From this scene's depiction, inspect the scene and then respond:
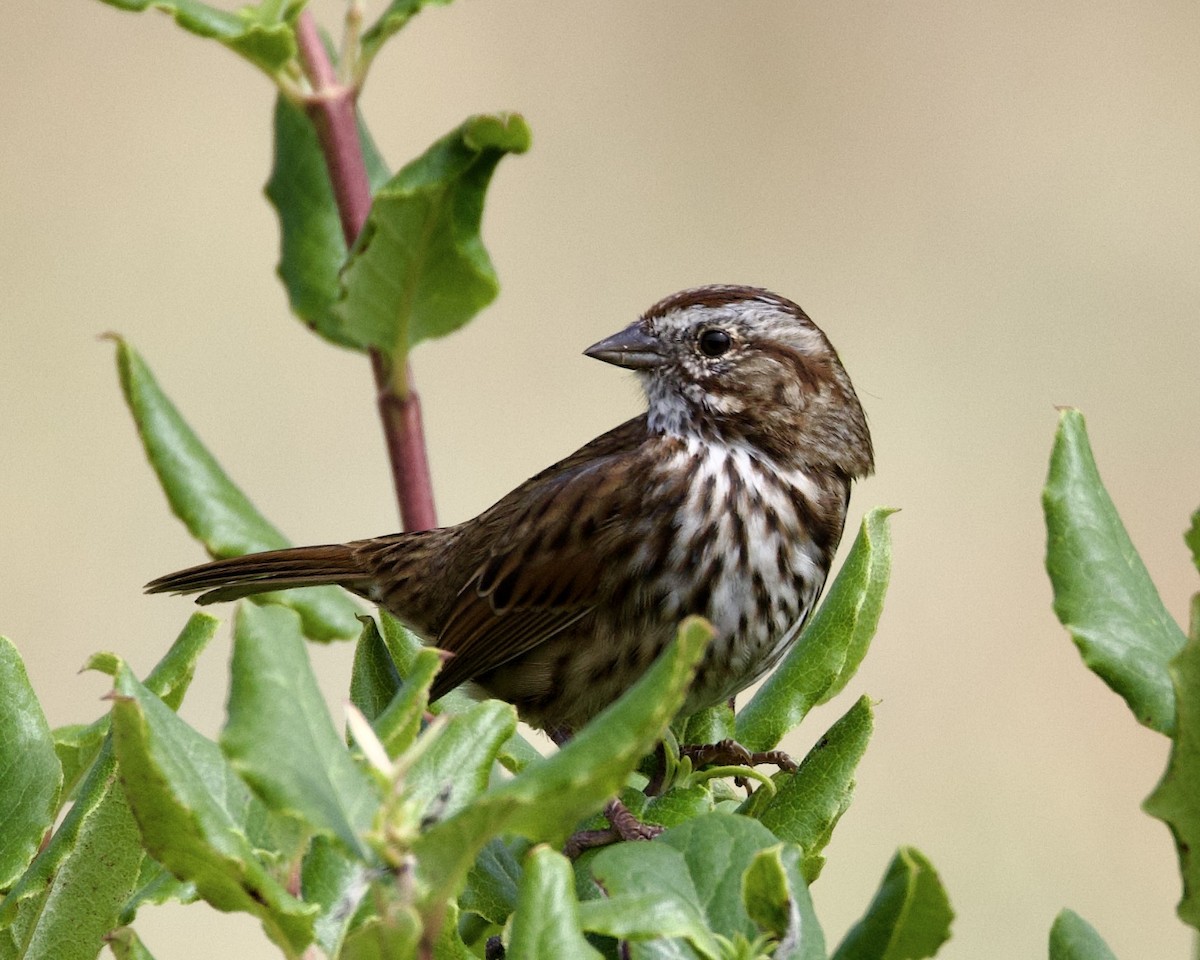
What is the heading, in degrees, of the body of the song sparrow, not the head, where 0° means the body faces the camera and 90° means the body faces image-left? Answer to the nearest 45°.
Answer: approximately 315°
